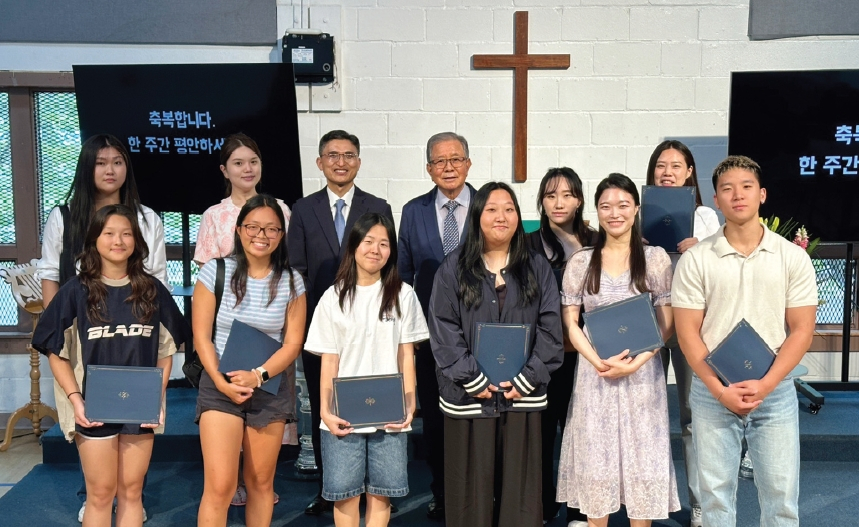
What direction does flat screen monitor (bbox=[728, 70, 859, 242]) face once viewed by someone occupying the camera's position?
facing the viewer

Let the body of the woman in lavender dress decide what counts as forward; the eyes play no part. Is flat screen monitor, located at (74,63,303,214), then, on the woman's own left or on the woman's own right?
on the woman's own right

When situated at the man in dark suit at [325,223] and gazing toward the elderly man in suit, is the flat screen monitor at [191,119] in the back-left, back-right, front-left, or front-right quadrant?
back-left

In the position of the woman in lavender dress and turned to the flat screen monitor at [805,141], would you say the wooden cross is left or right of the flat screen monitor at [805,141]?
left

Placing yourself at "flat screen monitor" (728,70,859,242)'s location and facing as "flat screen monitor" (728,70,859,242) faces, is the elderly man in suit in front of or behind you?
in front

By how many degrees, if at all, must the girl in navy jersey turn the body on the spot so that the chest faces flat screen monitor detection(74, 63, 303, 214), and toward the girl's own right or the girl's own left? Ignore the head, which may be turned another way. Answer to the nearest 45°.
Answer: approximately 180°

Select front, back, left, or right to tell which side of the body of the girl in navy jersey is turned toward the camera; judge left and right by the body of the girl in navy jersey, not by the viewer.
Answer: front

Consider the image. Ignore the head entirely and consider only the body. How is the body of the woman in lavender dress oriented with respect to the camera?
toward the camera
